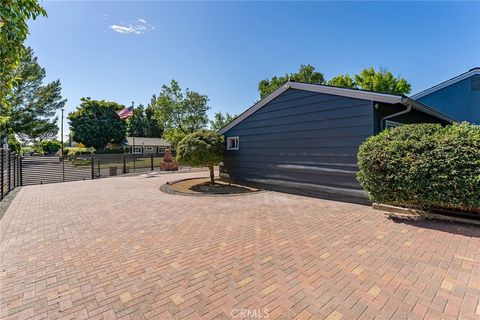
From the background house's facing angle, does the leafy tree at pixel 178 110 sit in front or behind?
in front

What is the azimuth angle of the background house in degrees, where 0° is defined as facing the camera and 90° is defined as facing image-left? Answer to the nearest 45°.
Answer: approximately 0°

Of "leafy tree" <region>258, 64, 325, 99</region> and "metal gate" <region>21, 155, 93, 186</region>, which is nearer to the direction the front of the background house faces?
the metal gate

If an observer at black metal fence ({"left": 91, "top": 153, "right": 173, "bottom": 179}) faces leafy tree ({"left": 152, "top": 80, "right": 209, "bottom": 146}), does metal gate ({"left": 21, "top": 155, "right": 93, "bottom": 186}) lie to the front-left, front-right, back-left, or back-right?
back-left

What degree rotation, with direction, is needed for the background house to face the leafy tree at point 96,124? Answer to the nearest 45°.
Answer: approximately 45° to its right

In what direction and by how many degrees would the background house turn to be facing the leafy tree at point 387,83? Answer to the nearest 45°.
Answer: approximately 45° to its left

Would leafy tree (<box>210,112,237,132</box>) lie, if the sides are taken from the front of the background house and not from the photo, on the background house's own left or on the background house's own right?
on the background house's own left

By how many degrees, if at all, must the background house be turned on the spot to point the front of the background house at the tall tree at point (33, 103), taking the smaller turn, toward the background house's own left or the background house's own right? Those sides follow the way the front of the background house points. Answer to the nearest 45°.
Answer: approximately 45° to the background house's own right

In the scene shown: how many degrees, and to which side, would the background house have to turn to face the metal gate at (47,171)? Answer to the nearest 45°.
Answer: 0° — it already faces it
